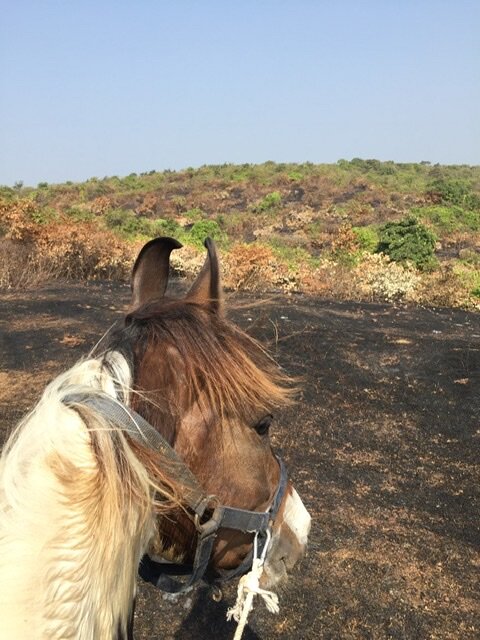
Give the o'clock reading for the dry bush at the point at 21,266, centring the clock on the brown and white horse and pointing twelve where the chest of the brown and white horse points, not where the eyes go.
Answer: The dry bush is roughly at 10 o'clock from the brown and white horse.

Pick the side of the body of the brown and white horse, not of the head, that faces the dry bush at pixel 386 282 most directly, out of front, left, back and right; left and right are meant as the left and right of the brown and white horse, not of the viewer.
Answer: front

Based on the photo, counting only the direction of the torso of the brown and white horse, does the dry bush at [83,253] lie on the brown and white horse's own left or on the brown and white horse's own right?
on the brown and white horse's own left

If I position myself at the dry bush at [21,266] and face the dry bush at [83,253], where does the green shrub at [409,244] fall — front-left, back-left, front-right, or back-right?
front-right

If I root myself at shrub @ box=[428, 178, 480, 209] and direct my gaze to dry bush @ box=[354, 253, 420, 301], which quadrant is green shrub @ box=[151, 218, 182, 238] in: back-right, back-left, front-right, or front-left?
front-right

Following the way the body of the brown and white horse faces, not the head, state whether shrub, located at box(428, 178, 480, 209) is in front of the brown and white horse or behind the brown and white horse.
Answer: in front

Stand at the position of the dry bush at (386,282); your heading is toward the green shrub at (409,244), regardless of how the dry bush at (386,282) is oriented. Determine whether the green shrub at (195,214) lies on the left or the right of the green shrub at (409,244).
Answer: left

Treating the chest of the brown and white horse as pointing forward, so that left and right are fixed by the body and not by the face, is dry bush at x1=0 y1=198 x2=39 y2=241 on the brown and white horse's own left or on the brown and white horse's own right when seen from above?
on the brown and white horse's own left

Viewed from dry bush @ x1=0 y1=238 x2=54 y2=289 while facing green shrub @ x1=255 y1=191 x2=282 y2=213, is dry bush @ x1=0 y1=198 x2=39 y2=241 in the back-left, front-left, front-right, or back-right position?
front-left

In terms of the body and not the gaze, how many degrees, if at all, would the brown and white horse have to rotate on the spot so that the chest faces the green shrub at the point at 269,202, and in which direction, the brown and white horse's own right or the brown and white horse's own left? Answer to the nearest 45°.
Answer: approximately 45° to the brown and white horse's own left

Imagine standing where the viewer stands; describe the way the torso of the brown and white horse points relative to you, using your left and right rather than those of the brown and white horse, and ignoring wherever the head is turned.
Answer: facing away from the viewer and to the right of the viewer

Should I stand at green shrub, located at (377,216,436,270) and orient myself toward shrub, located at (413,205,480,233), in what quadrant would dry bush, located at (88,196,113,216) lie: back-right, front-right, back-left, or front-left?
front-left

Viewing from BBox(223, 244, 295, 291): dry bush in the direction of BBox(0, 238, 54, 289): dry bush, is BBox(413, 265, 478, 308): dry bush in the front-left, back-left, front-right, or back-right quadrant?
back-left

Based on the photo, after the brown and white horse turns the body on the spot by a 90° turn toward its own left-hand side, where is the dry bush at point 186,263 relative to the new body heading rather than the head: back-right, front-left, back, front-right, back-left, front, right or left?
front-right

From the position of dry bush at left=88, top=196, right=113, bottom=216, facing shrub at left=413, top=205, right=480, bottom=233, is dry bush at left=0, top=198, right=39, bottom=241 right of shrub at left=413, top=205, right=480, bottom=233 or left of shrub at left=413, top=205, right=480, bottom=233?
right

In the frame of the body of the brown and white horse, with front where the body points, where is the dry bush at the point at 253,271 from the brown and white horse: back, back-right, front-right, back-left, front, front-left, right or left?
front-left
